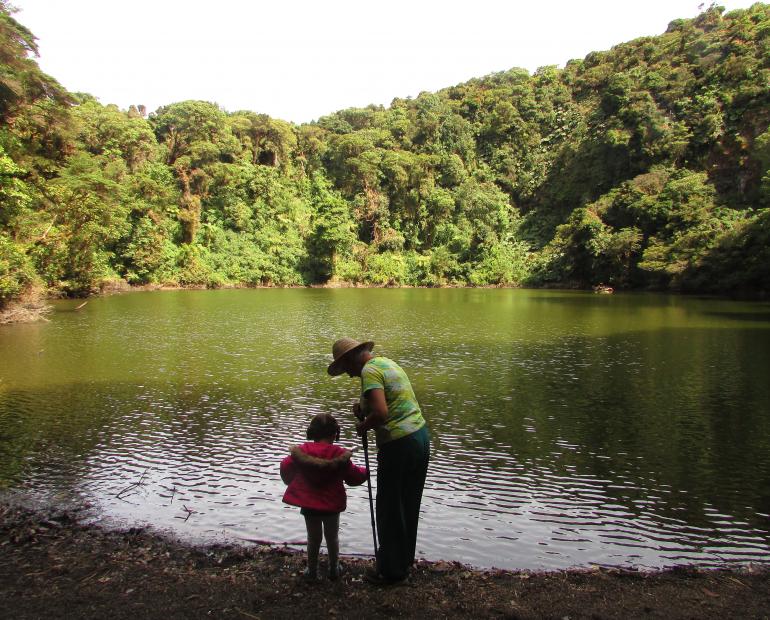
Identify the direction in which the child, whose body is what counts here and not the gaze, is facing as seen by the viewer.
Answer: away from the camera

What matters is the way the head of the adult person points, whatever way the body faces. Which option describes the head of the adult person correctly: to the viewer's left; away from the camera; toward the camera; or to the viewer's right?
to the viewer's left

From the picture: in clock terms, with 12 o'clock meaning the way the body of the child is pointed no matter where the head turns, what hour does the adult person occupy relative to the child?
The adult person is roughly at 3 o'clock from the child.

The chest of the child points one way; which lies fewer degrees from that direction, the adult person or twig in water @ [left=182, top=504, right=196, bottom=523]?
the twig in water

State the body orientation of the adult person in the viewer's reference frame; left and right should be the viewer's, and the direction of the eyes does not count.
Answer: facing to the left of the viewer

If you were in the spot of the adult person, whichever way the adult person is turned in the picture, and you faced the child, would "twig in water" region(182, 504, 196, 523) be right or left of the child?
right

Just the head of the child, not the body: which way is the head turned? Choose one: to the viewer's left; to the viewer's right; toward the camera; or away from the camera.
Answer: away from the camera

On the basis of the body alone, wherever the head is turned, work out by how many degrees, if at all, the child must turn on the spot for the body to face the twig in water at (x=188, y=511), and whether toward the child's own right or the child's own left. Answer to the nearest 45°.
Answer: approximately 45° to the child's own left

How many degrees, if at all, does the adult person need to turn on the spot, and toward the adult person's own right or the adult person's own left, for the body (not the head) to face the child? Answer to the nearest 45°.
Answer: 0° — they already face them

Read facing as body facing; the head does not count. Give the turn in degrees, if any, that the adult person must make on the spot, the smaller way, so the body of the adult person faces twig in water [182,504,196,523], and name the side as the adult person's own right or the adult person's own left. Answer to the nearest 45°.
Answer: approximately 45° to the adult person's own right
